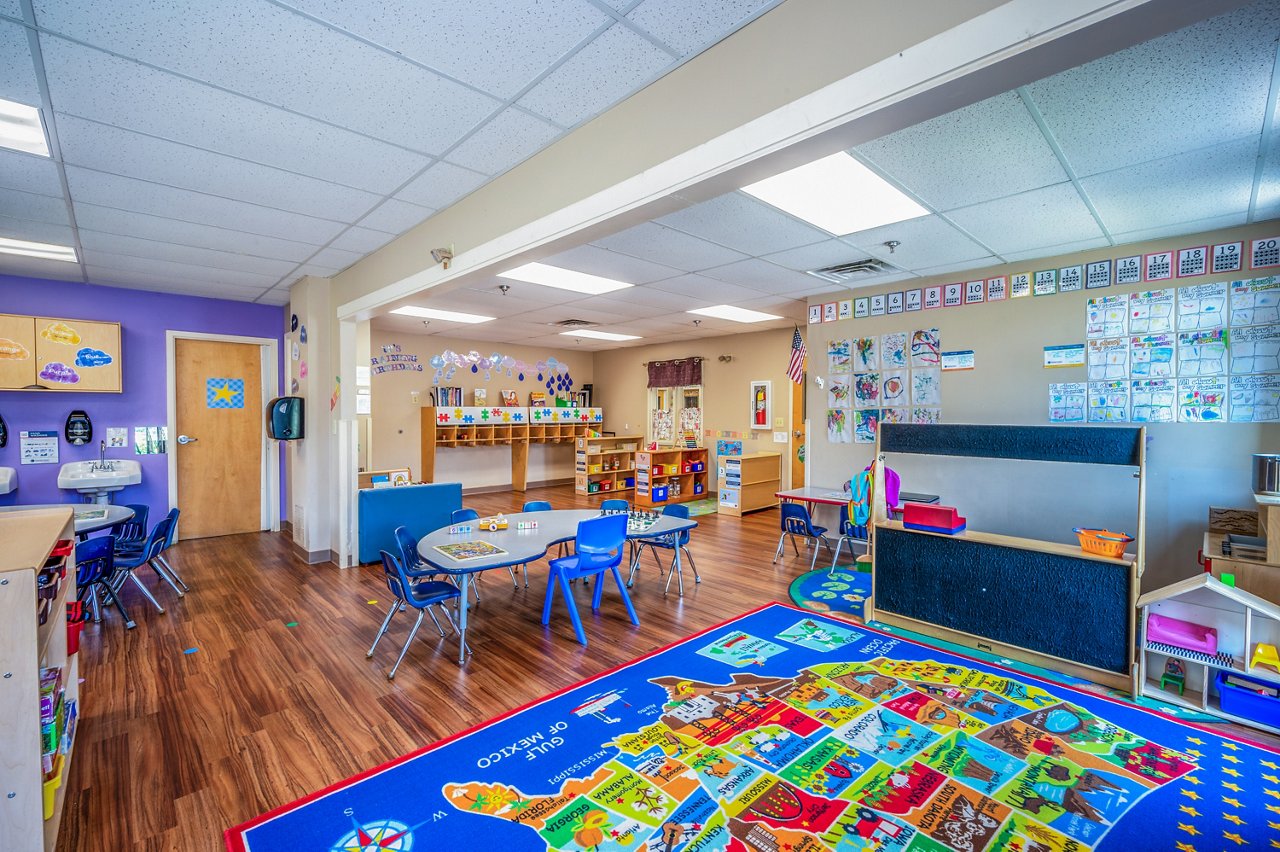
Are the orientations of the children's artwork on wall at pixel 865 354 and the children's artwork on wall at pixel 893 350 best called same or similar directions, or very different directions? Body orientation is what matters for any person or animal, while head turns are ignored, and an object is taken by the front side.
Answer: same or similar directions

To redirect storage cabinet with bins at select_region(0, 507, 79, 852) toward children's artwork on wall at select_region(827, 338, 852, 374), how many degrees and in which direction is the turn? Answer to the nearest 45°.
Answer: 0° — it already faces it

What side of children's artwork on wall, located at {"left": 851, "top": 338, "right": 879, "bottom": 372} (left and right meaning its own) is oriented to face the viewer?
front

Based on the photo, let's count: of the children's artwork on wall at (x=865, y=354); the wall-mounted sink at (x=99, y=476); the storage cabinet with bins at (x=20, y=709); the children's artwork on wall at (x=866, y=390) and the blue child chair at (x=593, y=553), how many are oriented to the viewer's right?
1

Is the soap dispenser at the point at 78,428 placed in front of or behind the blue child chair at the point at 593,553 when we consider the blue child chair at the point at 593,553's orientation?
in front

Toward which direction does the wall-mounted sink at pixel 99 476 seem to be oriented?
toward the camera

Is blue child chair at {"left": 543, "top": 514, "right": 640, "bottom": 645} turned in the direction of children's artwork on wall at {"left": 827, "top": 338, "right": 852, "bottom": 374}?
no

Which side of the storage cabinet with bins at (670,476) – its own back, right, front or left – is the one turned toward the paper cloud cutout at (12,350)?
right

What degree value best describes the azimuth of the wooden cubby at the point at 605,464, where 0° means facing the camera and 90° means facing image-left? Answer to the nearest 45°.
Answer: approximately 315°

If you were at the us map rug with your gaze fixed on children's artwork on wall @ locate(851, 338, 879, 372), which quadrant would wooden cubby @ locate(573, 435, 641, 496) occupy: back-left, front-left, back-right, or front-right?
front-left

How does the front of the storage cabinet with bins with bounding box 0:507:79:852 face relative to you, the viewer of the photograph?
facing to the right of the viewer

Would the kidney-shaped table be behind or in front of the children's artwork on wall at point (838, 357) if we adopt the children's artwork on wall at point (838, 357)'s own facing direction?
in front

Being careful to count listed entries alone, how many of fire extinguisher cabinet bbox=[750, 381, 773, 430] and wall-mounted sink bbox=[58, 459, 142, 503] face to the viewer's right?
0

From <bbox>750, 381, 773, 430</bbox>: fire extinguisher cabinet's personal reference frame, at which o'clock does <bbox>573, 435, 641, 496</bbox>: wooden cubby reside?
The wooden cubby is roughly at 2 o'clock from the fire extinguisher cabinet.
